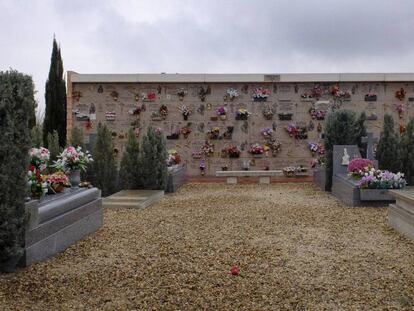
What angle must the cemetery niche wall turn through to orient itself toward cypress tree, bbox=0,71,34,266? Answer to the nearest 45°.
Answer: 0° — it already faces it

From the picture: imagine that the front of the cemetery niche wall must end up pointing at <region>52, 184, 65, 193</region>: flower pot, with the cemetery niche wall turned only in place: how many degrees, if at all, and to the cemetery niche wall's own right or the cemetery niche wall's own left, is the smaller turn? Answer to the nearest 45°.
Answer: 0° — it already faces it

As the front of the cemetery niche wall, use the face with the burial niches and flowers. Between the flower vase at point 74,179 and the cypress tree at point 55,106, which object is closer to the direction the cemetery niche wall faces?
the flower vase

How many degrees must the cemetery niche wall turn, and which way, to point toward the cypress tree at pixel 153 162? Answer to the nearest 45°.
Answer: approximately 45° to its right

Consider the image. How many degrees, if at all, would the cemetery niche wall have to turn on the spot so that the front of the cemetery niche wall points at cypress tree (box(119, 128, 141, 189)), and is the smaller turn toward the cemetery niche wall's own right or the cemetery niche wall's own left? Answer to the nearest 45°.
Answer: approximately 45° to the cemetery niche wall's own right

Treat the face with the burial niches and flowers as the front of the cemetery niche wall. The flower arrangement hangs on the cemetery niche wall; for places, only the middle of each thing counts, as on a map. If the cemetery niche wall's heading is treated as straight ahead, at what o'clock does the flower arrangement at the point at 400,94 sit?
The flower arrangement is roughly at 9 o'clock from the cemetery niche wall.

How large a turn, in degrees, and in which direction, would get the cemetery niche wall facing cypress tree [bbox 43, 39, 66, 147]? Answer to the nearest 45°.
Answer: approximately 90° to its right

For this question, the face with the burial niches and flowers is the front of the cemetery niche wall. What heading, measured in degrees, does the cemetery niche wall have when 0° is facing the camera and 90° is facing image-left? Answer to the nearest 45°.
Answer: approximately 0°
